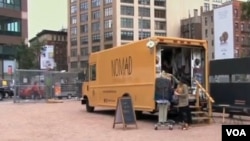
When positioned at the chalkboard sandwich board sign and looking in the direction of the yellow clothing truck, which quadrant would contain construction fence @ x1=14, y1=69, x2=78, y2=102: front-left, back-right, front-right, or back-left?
front-left

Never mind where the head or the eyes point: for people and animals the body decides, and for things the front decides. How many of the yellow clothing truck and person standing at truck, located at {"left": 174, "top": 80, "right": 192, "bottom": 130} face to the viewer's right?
0

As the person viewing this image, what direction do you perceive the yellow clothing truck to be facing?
facing away from the viewer and to the left of the viewer

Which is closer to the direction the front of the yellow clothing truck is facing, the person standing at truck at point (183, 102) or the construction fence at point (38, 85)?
the construction fence

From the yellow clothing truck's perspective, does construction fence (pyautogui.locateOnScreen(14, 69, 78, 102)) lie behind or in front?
in front

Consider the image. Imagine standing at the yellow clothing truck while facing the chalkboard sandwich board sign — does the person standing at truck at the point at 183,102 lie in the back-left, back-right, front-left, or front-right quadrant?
front-left
